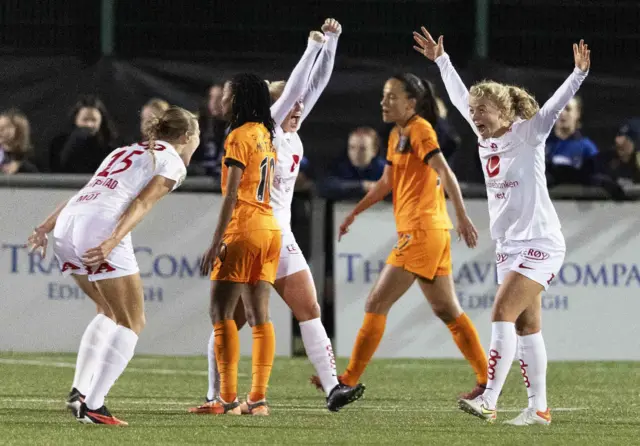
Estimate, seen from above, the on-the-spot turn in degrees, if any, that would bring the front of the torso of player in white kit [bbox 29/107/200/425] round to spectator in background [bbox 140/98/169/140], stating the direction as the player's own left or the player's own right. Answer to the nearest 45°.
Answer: approximately 45° to the player's own left

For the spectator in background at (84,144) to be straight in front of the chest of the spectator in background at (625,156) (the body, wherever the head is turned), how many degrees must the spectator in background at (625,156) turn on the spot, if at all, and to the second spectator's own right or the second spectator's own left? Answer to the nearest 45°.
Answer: approximately 45° to the second spectator's own right

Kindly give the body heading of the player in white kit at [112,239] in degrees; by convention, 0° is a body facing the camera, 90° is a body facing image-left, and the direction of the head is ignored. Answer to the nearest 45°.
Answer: approximately 225°

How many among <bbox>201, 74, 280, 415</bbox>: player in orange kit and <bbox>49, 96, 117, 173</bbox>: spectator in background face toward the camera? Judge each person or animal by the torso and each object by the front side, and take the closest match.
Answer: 1

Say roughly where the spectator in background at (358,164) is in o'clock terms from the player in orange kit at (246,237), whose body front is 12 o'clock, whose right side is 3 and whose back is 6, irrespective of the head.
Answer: The spectator in background is roughly at 2 o'clock from the player in orange kit.

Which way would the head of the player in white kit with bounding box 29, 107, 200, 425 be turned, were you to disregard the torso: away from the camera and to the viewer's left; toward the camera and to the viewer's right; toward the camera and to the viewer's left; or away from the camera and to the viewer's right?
away from the camera and to the viewer's right

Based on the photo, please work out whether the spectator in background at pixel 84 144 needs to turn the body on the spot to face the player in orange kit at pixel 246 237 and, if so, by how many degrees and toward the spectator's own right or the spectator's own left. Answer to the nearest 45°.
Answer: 0° — they already face them

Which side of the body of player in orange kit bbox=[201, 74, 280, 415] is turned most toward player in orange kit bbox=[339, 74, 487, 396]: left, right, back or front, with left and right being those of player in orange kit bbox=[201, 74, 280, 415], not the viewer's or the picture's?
right
